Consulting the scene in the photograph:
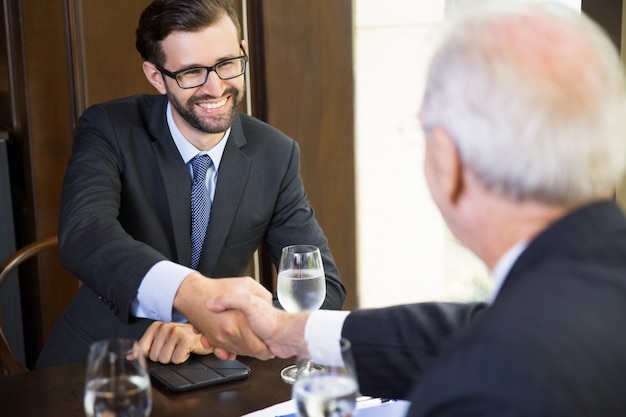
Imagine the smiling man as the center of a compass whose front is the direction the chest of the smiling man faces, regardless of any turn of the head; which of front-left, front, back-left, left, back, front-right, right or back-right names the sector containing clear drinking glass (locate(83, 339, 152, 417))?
front-right

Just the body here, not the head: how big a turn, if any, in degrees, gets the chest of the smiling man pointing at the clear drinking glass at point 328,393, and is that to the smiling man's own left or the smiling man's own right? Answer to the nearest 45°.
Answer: approximately 45° to the smiling man's own right

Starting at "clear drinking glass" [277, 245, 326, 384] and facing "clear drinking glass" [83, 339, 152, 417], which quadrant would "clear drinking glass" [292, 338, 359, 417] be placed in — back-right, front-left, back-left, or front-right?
front-left

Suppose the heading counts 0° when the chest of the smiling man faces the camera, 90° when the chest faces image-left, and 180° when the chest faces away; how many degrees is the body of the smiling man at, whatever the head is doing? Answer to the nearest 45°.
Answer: approximately 315°

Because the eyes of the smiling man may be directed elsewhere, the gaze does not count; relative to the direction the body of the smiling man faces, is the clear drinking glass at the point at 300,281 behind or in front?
in front

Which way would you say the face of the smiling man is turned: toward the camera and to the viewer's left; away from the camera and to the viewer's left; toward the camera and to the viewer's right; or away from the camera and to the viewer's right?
toward the camera and to the viewer's right
